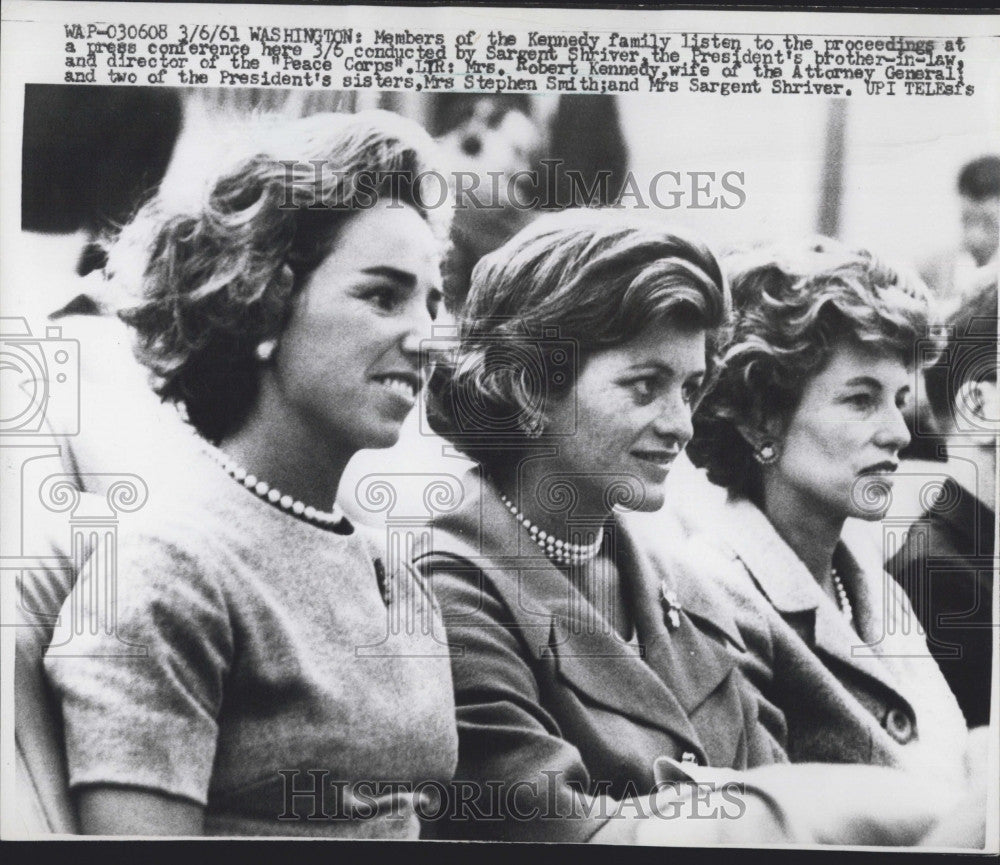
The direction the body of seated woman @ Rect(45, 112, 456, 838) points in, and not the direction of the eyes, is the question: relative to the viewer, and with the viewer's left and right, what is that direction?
facing the viewer and to the right of the viewer

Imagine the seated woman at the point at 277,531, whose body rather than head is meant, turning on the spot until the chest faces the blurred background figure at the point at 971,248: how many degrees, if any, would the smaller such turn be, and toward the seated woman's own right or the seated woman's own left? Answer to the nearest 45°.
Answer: approximately 45° to the seated woman's own left

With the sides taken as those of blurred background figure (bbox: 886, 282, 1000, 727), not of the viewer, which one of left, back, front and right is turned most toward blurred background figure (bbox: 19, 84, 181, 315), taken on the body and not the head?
back

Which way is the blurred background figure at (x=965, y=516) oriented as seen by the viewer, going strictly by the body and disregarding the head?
to the viewer's right

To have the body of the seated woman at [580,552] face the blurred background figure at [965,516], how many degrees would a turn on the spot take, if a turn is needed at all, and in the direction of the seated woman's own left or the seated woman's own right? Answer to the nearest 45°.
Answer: approximately 45° to the seated woman's own left

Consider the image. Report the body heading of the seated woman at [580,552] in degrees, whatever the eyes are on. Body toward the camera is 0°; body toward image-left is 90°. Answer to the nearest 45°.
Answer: approximately 315°

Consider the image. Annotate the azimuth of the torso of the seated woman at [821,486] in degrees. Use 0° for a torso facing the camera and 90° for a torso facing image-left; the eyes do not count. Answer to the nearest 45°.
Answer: approximately 315°

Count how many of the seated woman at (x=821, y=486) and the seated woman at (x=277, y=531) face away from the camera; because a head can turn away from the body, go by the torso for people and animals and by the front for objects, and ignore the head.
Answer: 0
